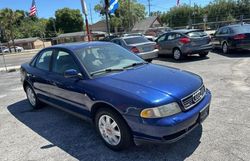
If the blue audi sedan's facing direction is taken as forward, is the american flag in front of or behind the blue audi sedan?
behind

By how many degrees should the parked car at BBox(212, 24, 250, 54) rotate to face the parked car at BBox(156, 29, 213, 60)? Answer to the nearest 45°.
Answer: approximately 90° to its left

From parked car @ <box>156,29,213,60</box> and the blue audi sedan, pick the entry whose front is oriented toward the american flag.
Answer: the parked car

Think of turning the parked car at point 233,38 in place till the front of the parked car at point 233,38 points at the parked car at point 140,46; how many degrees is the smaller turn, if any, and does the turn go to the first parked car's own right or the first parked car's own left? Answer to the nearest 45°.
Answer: approximately 90° to the first parked car's own left

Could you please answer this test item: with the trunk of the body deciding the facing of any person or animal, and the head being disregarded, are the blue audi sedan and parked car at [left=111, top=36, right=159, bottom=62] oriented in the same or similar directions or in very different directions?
very different directions

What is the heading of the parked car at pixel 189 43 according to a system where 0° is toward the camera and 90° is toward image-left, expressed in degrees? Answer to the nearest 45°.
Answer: approximately 135°

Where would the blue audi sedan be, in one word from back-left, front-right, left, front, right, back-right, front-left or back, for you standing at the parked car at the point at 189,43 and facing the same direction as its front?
back-left

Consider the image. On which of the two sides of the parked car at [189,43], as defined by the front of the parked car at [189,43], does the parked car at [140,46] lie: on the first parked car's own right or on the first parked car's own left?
on the first parked car's own left

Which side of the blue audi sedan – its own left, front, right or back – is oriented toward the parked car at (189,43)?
left

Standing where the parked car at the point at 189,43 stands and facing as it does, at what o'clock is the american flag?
The american flag is roughly at 12 o'clock from the parked car.

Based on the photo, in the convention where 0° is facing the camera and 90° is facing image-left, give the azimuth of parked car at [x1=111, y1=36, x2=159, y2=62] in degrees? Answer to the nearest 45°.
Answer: approximately 135°

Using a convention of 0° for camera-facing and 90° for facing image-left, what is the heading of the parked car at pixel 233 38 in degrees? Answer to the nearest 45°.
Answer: approximately 135°

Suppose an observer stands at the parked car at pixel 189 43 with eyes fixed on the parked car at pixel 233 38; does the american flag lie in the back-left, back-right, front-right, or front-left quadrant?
back-left
